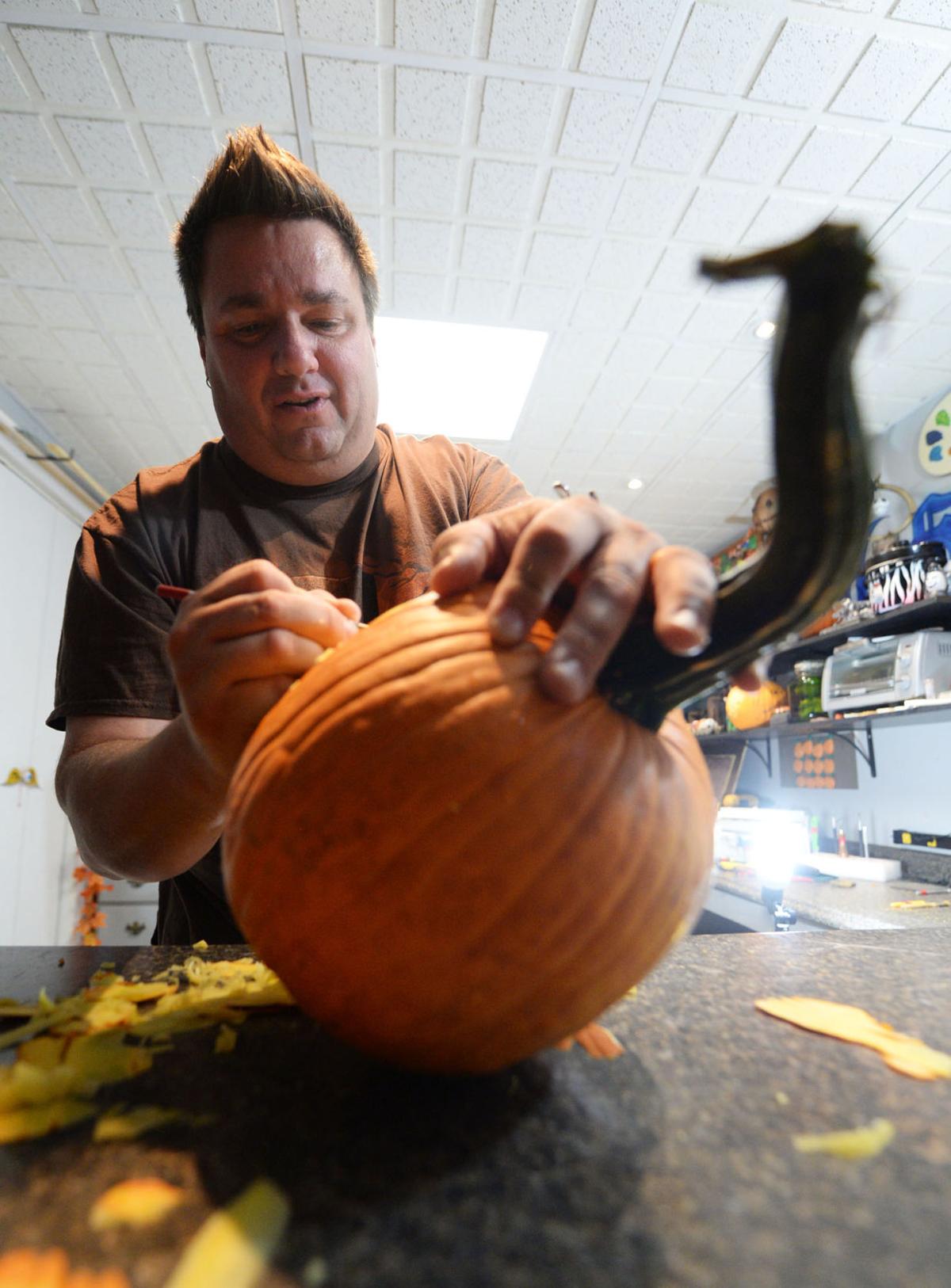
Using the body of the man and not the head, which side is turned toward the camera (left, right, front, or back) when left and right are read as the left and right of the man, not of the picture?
front

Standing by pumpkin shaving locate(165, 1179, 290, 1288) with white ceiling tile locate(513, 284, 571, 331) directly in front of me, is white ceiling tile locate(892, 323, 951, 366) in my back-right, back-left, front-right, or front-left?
front-right

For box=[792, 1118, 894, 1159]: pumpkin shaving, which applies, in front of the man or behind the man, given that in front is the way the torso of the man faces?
in front

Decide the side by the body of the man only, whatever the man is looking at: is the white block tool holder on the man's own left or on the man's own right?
on the man's own left

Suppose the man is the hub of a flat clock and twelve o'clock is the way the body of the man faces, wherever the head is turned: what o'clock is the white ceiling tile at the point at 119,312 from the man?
The white ceiling tile is roughly at 5 o'clock from the man.

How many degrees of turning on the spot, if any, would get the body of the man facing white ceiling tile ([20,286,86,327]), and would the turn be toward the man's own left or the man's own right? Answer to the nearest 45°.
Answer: approximately 135° to the man's own right

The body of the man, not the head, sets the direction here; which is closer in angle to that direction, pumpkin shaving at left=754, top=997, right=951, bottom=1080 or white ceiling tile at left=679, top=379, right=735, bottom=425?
the pumpkin shaving

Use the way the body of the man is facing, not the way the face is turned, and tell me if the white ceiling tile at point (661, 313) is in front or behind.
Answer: behind

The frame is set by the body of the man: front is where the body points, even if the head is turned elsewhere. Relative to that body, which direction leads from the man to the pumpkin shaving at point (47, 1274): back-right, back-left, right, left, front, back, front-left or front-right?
front

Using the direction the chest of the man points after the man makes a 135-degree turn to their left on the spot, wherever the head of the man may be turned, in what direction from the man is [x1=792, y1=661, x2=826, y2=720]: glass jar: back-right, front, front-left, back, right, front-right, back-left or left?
front

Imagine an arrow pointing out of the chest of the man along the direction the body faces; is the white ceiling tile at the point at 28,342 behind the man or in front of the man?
behind

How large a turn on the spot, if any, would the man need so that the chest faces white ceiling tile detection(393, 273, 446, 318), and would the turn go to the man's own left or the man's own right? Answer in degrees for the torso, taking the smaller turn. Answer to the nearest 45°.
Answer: approximately 180°

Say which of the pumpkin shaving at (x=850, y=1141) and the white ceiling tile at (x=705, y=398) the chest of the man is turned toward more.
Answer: the pumpkin shaving

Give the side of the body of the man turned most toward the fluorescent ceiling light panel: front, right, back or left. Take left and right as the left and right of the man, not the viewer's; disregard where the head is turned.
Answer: back

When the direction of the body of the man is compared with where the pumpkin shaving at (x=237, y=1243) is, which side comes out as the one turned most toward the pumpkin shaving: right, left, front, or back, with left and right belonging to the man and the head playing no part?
front

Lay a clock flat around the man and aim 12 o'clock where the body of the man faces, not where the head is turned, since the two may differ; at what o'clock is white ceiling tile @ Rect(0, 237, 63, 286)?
The white ceiling tile is roughly at 5 o'clock from the man.

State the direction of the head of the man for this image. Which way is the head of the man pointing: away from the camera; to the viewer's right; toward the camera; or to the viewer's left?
toward the camera

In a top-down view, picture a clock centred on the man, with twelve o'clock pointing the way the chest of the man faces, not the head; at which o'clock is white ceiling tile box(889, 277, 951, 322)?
The white ceiling tile is roughly at 8 o'clock from the man.
